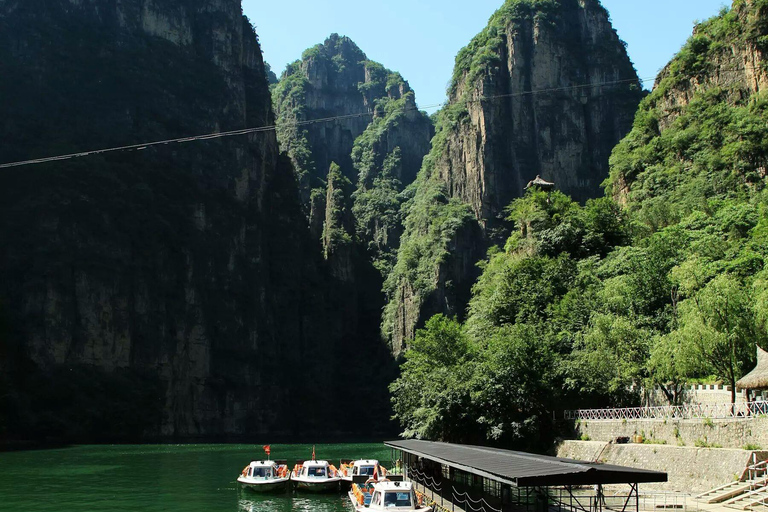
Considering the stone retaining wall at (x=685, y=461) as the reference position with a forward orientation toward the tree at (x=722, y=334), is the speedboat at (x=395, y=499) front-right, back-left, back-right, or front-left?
back-left

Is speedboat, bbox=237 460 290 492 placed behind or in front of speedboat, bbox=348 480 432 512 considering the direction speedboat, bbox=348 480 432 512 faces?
behind

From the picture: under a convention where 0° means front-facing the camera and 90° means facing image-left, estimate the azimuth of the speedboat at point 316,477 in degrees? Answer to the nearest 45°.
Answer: approximately 0°

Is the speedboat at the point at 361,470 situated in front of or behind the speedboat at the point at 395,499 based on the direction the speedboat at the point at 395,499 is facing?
behind

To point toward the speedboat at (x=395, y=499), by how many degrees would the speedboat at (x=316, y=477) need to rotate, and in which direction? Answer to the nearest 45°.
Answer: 0° — it already faces it

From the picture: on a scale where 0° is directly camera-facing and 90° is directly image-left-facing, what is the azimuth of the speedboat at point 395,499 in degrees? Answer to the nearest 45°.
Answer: approximately 315°

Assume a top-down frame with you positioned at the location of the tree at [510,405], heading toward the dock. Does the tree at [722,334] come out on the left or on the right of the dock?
left
